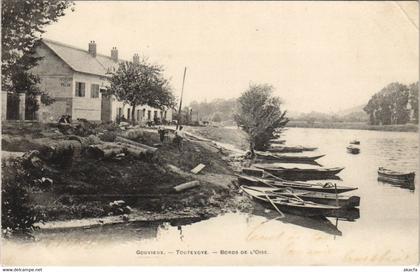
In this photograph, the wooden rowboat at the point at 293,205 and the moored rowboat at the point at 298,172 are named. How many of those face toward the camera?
0
